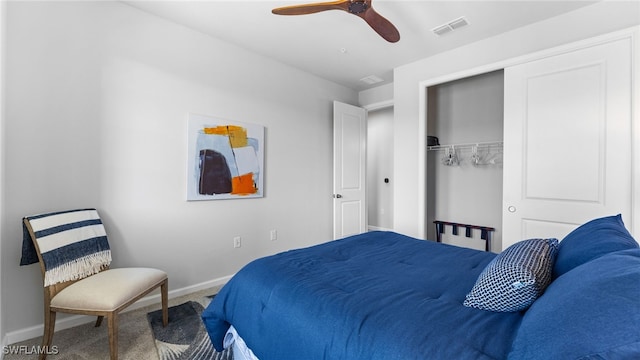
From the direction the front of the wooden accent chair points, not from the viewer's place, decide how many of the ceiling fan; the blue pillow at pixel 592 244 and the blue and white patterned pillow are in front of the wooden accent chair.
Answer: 3

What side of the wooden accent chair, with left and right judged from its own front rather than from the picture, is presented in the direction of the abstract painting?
left

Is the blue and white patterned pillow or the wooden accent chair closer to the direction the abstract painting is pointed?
the blue and white patterned pillow

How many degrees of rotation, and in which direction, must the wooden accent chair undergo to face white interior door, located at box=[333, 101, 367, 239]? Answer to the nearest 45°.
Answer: approximately 45° to its left

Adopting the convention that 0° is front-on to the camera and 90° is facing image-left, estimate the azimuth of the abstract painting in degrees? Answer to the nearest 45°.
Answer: approximately 315°

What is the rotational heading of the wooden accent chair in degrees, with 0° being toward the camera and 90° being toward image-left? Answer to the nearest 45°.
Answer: approximately 315°

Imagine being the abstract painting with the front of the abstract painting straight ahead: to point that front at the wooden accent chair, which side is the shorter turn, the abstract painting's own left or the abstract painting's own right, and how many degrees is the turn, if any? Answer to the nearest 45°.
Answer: approximately 90° to the abstract painting's own right
